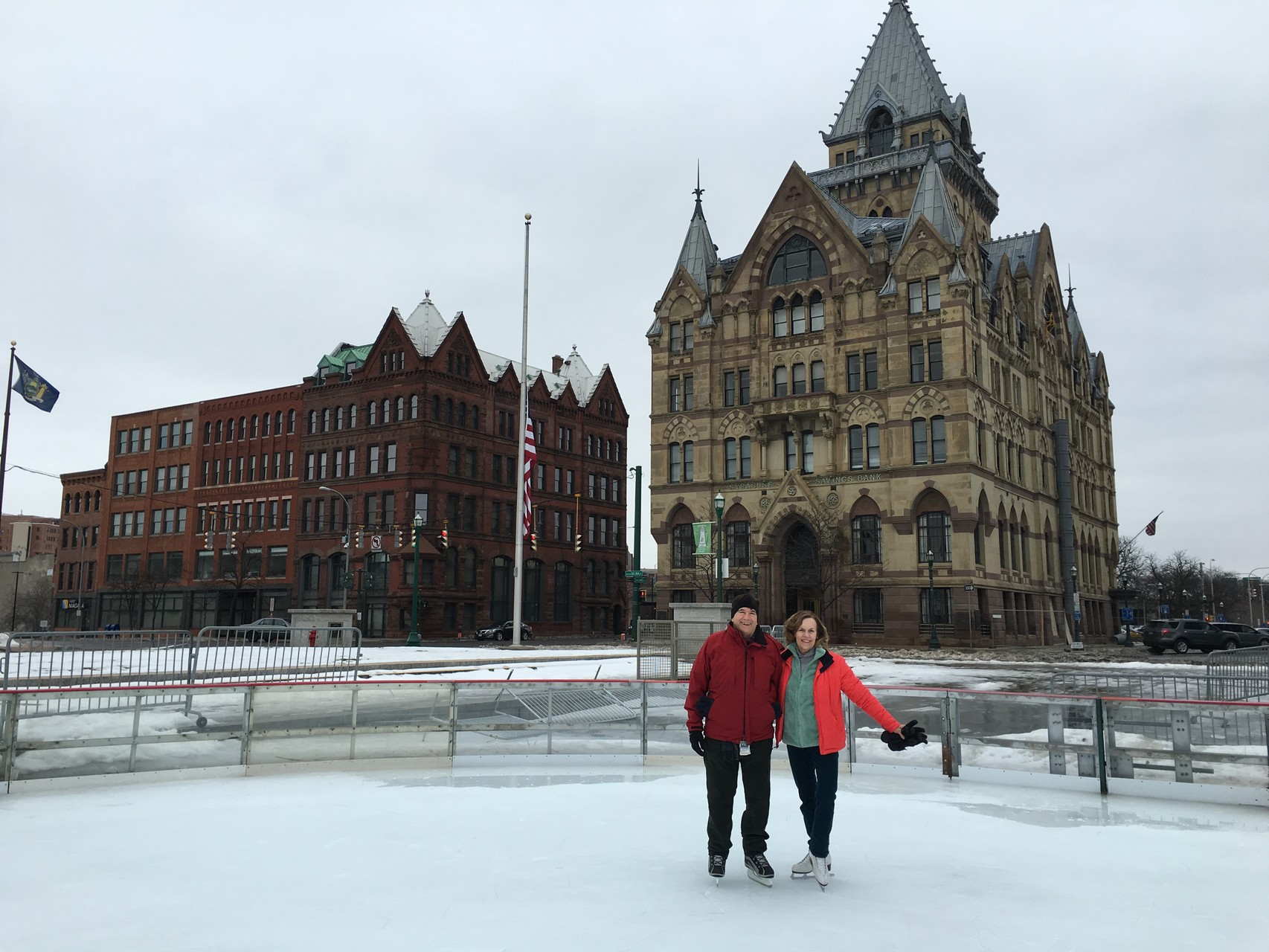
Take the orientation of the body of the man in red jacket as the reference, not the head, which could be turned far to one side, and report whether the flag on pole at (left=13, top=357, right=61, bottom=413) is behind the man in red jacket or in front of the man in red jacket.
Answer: behind

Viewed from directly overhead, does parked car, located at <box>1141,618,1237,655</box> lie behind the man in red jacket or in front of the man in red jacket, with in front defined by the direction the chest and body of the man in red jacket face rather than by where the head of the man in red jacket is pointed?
behind

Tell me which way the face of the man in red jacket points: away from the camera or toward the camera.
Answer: toward the camera

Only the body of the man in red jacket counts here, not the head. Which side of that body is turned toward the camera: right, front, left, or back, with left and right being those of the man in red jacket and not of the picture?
front

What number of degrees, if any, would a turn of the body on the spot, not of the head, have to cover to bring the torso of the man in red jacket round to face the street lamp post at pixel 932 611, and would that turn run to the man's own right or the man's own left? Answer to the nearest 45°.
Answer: approximately 180°

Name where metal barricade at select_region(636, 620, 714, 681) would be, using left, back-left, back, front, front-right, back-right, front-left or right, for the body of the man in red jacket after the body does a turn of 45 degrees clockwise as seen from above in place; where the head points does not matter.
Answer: back-right

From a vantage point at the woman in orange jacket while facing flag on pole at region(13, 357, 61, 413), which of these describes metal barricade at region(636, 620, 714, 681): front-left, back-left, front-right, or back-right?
front-right

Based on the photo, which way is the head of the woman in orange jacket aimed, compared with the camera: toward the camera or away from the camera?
toward the camera

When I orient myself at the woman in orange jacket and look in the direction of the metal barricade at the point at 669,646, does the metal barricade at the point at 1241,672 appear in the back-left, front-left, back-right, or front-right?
front-right

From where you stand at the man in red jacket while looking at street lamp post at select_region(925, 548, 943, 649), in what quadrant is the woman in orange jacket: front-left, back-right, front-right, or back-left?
front-right

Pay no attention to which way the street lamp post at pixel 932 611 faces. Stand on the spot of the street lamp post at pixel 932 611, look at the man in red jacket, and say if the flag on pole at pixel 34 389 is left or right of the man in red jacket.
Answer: right

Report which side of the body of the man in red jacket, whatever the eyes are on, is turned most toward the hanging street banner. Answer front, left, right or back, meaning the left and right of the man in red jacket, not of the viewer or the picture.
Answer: back
